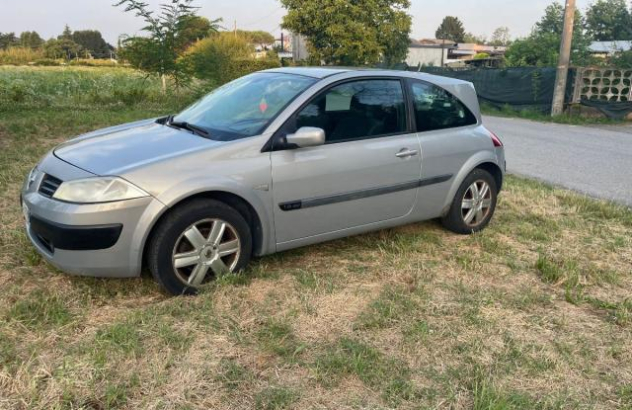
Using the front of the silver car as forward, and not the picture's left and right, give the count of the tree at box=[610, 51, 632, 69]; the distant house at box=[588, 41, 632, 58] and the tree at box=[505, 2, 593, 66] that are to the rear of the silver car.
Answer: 3

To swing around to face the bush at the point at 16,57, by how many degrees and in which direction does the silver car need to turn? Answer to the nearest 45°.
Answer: approximately 90° to its right

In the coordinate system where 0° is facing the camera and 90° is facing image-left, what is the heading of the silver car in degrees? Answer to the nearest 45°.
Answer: approximately 45°

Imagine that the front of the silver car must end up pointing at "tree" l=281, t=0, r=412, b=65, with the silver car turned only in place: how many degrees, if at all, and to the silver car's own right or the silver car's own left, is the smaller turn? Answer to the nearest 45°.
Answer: approximately 135° to the silver car's own right

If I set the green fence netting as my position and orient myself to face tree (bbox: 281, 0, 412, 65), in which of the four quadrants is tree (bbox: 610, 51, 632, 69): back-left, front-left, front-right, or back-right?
front-right

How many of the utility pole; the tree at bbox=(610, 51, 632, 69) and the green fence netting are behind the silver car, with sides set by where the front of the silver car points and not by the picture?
3

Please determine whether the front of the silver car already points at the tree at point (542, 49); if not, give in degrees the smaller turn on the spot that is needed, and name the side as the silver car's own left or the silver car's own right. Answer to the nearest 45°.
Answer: approximately 180°

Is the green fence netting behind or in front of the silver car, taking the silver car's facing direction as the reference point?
behind
